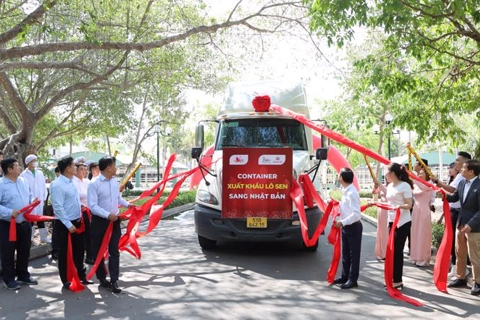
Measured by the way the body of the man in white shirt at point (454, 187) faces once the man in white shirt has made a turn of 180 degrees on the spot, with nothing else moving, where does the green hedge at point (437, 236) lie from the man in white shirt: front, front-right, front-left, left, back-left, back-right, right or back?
left

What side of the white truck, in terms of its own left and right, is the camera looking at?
front

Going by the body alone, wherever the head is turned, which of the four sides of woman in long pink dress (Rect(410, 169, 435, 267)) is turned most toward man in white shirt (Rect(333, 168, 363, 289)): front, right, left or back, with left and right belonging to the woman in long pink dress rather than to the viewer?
front

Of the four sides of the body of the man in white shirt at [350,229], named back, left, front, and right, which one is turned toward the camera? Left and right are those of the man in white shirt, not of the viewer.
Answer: left

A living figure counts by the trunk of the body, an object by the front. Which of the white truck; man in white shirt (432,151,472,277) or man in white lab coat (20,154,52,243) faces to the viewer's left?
man in white shirt (432,151,472,277)

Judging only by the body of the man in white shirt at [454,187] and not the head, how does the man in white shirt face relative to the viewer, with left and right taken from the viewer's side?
facing to the left of the viewer

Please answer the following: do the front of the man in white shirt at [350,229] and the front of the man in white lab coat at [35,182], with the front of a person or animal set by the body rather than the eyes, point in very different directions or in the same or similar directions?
very different directions

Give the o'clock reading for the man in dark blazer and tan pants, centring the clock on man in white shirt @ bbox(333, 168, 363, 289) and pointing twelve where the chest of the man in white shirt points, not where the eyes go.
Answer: The man in dark blazer and tan pants is roughly at 6 o'clock from the man in white shirt.

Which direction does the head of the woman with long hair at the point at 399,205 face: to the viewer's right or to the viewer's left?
to the viewer's left

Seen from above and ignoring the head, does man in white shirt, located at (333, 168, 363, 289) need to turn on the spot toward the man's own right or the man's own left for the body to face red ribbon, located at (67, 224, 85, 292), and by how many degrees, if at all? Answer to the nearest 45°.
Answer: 0° — they already face it

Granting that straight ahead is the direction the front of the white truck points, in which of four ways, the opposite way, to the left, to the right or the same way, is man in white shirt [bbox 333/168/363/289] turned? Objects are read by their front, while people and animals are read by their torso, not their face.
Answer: to the right

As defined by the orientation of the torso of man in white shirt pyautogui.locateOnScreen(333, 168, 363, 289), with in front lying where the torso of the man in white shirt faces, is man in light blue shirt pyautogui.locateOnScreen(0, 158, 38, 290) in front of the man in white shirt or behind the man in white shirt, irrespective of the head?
in front

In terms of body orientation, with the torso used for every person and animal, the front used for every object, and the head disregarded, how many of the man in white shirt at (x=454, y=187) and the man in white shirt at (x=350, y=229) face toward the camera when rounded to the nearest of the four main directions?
0
